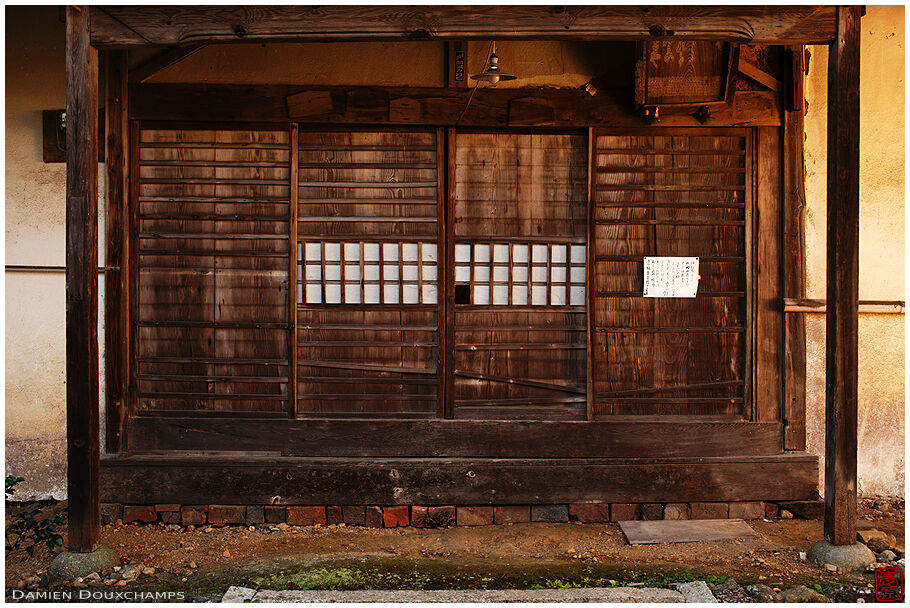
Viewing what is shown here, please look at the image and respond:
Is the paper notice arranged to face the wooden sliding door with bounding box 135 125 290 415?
no

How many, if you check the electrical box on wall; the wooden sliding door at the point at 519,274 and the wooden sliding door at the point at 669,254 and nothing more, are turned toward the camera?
3

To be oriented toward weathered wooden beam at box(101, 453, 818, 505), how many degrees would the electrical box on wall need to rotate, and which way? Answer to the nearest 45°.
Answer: approximately 45° to its left

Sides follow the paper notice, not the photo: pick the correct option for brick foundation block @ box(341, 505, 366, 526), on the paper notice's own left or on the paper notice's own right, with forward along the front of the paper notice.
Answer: on the paper notice's own right

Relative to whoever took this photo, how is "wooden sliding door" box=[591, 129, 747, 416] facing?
facing the viewer

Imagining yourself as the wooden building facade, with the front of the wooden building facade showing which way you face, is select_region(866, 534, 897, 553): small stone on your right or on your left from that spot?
on your left

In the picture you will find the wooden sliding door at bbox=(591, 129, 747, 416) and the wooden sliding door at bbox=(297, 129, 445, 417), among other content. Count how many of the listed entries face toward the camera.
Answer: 2

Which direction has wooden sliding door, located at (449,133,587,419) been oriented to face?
toward the camera

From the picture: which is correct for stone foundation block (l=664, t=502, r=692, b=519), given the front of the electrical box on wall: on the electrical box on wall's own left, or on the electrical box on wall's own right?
on the electrical box on wall's own left

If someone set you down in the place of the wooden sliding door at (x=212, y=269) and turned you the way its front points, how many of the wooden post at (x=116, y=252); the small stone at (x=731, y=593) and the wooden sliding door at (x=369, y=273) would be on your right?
1

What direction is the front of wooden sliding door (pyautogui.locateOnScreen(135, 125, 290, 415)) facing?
toward the camera

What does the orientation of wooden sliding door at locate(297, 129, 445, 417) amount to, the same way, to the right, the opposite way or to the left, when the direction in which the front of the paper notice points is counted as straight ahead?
the same way

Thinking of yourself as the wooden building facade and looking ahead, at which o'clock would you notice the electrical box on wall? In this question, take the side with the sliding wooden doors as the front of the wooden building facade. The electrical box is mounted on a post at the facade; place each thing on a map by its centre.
The electrical box on wall is roughly at 3 o'clock from the wooden building facade.
